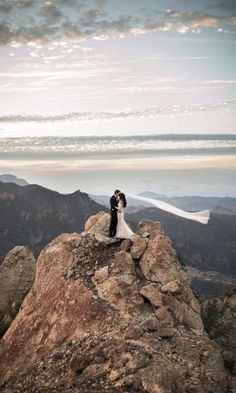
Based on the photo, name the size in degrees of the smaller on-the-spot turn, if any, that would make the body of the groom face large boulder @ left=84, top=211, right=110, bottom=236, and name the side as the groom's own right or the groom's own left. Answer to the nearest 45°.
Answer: approximately 135° to the groom's own left

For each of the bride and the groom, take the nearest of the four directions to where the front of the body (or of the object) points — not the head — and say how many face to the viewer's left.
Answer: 1

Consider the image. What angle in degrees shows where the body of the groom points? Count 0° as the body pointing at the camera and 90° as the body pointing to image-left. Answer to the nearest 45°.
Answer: approximately 270°

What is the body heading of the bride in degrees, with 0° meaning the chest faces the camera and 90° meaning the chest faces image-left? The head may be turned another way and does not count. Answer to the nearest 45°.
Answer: approximately 90°

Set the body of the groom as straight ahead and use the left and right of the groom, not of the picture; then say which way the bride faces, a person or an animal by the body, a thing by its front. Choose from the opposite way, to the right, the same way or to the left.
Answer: the opposite way
